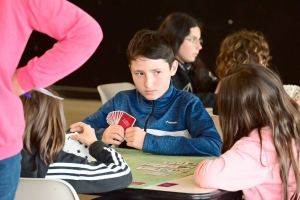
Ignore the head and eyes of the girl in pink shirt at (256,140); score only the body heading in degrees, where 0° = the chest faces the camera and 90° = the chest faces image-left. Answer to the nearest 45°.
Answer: approximately 135°

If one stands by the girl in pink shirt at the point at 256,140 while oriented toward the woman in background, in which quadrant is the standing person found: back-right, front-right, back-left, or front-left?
back-left

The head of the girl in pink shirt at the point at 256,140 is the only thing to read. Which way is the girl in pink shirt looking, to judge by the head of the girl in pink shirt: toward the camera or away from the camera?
away from the camera

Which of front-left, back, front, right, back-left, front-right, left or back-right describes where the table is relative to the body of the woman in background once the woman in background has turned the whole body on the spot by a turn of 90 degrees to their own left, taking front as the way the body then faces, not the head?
back-right

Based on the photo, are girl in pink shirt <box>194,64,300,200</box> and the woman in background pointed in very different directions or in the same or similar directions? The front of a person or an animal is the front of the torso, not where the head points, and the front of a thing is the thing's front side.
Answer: very different directions

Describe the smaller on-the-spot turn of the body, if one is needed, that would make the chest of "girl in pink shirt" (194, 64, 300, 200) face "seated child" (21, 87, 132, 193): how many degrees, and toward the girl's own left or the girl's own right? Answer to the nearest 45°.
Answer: approximately 45° to the girl's own left

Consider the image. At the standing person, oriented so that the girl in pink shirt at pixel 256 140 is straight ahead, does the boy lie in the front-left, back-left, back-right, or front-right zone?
front-left

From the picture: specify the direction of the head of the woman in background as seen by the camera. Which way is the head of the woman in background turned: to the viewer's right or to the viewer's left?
to the viewer's right

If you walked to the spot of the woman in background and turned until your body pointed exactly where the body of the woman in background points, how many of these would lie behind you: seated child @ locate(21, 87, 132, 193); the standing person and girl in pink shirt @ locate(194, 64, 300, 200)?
0

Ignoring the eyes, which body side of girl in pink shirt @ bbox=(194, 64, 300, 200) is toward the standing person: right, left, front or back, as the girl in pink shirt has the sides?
left

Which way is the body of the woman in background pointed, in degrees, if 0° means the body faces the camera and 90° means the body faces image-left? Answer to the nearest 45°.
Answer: approximately 315°

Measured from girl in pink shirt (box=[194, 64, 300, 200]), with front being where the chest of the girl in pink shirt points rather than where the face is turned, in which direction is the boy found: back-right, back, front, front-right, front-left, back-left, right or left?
front
